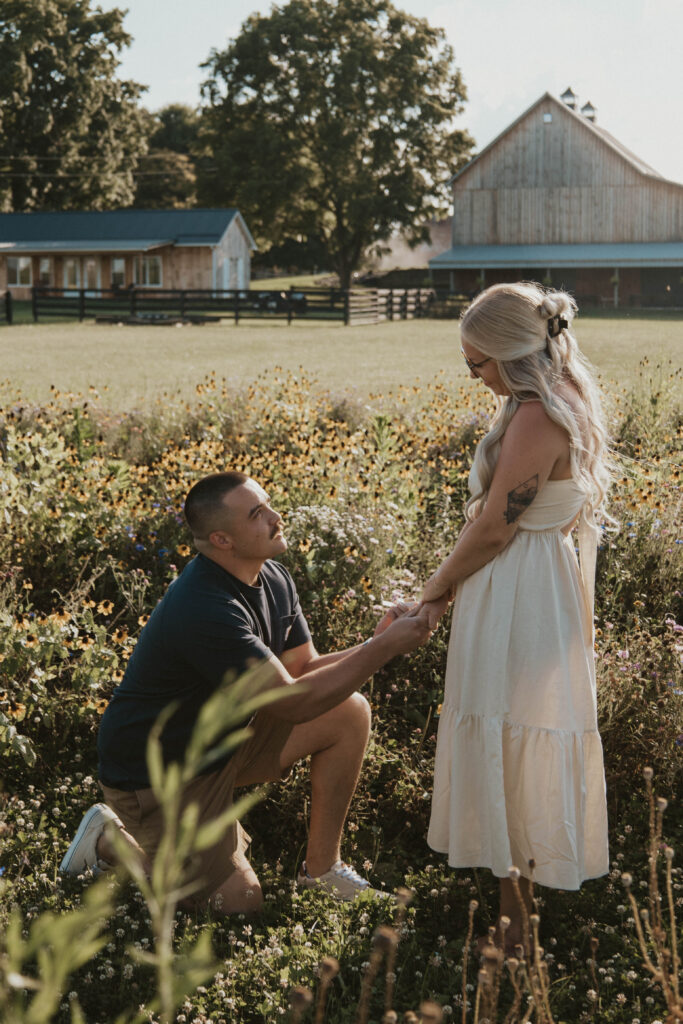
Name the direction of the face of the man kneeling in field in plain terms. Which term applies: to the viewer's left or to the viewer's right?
to the viewer's right

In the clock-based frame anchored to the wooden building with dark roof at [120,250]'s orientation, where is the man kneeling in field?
The man kneeling in field is roughly at 12 o'clock from the wooden building with dark roof.

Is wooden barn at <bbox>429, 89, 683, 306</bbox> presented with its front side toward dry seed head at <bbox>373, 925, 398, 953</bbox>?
yes

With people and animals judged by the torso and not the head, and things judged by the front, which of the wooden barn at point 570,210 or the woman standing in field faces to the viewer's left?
the woman standing in field

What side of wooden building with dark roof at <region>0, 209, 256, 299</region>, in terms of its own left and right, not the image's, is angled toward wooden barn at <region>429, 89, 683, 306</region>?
left

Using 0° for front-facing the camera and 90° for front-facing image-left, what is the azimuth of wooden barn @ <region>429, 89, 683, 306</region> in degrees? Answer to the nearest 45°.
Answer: approximately 0°

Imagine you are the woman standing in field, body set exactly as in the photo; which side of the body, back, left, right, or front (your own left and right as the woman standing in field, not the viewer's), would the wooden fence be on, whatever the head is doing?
right

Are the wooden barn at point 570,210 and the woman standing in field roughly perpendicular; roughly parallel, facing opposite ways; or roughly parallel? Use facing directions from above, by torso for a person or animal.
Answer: roughly perpendicular

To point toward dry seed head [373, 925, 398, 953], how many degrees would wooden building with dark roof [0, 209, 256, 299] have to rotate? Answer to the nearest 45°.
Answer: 0° — it already faces it

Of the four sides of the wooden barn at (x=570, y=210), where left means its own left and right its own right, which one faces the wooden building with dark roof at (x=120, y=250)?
right

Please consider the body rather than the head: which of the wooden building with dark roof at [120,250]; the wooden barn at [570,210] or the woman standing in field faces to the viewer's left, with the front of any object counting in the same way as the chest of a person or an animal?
the woman standing in field

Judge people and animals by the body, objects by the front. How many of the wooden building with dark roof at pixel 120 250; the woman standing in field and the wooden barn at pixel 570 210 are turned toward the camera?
2

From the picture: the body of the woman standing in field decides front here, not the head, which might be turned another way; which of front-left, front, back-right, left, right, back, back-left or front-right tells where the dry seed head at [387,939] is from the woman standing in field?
left

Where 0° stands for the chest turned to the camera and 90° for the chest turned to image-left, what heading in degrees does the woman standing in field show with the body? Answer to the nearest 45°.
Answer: approximately 90°
